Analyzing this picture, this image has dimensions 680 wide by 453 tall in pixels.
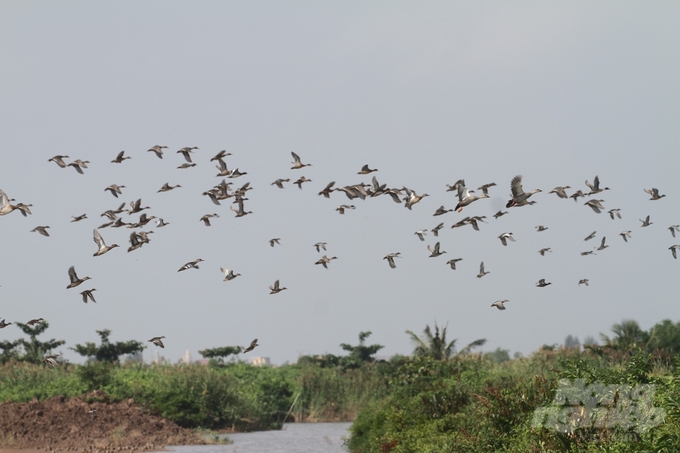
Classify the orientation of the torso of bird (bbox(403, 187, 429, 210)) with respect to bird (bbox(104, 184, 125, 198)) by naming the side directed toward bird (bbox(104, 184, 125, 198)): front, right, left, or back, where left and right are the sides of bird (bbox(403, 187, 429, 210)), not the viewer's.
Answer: back

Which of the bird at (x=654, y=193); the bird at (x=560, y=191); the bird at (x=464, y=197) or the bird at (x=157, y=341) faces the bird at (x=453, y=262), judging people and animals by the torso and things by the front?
the bird at (x=157, y=341)

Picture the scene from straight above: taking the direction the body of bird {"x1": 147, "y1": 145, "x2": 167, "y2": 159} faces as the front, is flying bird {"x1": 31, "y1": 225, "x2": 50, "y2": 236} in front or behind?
behind

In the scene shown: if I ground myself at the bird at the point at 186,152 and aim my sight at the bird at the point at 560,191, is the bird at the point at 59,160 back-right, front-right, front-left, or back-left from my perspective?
back-right

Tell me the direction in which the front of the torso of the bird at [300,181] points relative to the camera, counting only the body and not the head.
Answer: to the viewer's right

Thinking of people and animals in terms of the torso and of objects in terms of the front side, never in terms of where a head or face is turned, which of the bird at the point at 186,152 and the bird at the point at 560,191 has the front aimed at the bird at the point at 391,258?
the bird at the point at 186,152

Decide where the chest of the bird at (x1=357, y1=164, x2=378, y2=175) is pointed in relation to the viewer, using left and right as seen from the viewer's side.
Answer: facing to the right of the viewer

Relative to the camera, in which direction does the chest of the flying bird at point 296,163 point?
to the viewer's right
